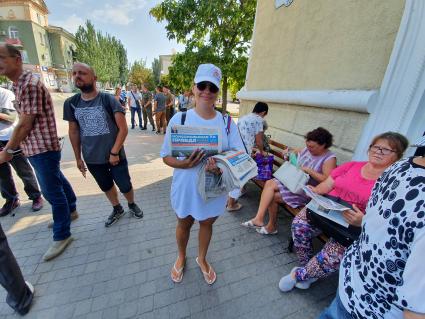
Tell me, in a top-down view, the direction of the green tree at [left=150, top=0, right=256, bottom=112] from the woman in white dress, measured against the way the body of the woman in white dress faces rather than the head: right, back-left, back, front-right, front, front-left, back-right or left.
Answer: back

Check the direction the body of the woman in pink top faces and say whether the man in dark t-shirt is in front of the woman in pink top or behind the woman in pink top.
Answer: in front

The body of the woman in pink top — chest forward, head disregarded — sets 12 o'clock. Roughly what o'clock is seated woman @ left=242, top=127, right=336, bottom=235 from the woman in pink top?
The seated woman is roughly at 3 o'clock from the woman in pink top.

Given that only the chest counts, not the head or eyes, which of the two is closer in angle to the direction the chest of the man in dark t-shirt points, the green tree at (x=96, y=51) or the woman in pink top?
the woman in pink top

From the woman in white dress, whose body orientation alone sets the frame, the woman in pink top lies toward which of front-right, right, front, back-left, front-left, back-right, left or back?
left

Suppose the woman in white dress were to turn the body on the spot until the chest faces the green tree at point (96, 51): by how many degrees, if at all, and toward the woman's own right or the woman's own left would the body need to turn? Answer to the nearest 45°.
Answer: approximately 135° to the woman's own right

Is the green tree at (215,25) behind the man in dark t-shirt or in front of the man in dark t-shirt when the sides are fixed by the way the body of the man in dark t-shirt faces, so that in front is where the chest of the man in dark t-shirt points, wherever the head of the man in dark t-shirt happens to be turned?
behind

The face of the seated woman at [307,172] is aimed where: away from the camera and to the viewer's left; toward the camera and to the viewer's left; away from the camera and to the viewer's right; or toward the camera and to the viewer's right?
toward the camera and to the viewer's left

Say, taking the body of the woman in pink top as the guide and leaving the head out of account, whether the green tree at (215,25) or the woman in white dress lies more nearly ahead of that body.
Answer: the woman in white dress

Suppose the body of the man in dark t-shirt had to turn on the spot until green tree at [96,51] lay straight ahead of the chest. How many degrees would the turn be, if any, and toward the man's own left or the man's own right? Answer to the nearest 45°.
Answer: approximately 180°

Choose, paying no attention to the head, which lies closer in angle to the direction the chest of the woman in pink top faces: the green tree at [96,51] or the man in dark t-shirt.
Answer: the man in dark t-shirt

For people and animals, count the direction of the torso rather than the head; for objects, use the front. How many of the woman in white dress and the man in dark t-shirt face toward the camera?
2
